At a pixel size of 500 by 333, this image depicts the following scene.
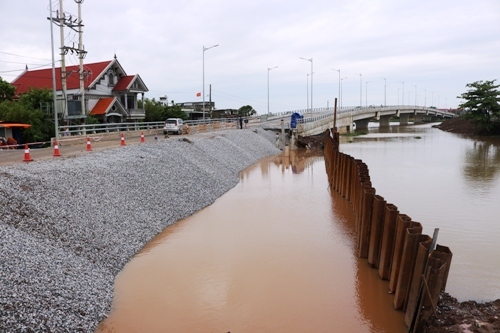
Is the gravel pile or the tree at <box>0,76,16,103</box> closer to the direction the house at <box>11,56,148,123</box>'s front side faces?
the gravel pile

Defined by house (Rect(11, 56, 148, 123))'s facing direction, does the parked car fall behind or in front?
in front

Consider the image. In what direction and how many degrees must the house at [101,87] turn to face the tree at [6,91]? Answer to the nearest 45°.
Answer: approximately 135° to its right

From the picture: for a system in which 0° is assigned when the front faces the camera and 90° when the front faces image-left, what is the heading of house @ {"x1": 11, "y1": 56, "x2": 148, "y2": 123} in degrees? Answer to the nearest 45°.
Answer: approximately 315°

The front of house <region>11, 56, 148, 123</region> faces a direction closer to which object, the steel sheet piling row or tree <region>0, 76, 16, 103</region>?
the steel sheet piling row

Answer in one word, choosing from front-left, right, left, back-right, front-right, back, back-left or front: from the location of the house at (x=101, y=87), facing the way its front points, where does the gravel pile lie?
front-right

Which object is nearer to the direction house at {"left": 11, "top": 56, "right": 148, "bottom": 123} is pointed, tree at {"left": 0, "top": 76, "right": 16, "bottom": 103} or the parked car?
the parked car

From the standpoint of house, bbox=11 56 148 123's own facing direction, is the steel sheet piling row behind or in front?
in front

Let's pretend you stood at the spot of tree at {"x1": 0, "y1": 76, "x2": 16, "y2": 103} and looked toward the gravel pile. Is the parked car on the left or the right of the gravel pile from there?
left

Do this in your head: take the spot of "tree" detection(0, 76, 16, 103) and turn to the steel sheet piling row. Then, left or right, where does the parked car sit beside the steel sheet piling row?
left
